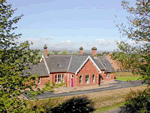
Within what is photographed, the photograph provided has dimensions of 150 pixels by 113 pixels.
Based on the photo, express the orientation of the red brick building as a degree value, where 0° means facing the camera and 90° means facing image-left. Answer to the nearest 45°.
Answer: approximately 0°

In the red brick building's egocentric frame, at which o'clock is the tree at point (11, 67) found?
The tree is roughly at 12 o'clock from the red brick building.
